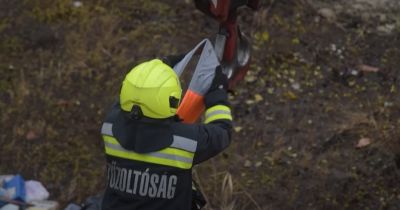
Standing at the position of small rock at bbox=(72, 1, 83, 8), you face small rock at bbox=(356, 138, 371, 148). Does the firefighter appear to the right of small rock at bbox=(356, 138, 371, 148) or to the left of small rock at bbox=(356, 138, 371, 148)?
right

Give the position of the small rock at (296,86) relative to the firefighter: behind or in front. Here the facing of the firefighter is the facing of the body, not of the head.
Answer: in front

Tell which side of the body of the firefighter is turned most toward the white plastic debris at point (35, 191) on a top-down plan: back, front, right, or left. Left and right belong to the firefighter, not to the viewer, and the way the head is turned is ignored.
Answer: left

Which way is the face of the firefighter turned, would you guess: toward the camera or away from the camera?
away from the camera

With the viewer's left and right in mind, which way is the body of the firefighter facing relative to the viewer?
facing away from the viewer and to the right of the viewer

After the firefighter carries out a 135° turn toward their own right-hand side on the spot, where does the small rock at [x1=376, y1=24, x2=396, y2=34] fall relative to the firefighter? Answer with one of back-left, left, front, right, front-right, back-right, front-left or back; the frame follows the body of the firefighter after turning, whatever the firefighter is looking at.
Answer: back-left

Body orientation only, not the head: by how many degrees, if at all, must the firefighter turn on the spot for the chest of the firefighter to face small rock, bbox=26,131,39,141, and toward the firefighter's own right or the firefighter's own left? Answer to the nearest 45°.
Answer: approximately 90° to the firefighter's own left

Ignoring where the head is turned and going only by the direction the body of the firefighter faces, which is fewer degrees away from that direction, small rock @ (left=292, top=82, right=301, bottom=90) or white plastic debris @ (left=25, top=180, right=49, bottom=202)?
the small rock

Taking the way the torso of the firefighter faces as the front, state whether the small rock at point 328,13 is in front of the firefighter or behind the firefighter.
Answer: in front
